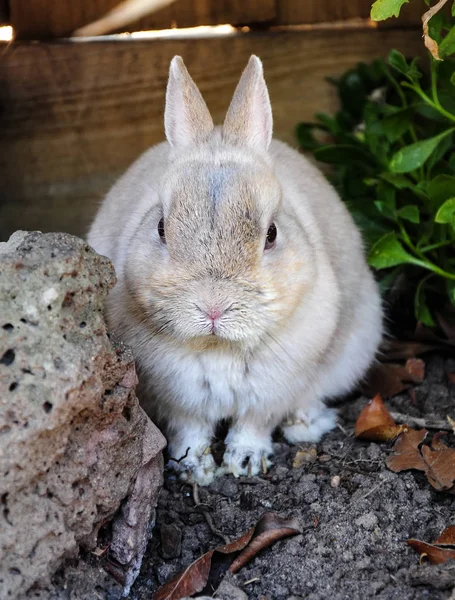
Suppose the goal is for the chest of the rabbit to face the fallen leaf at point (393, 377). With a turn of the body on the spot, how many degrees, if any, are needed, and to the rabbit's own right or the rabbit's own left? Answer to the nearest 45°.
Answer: approximately 135° to the rabbit's own left

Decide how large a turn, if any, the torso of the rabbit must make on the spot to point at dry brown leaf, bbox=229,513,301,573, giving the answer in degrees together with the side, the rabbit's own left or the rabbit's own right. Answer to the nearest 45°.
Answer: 0° — it already faces it

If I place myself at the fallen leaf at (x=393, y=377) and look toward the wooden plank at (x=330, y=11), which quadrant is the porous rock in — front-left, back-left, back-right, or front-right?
back-left

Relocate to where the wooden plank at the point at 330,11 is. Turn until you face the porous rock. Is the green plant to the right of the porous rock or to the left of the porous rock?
left

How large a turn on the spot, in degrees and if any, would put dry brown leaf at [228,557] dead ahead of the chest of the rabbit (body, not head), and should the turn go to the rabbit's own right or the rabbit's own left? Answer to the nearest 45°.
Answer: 0° — it already faces it

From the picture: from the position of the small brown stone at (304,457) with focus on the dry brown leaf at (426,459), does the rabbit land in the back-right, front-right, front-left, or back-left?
back-left

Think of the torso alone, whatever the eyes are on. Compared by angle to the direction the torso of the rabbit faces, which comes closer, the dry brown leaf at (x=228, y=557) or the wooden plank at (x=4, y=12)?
the dry brown leaf

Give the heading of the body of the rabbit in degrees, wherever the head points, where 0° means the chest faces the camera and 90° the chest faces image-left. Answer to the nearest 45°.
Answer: approximately 0°

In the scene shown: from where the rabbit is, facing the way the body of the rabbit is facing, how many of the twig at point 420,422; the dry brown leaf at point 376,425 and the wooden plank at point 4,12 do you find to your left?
2

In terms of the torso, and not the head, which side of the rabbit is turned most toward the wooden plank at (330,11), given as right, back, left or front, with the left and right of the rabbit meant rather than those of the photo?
back

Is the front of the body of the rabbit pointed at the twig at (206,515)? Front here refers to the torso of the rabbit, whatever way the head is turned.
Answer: yes

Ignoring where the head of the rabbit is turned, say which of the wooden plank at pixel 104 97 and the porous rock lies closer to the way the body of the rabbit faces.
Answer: the porous rock

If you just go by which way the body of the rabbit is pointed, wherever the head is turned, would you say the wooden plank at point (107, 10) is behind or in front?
behind
